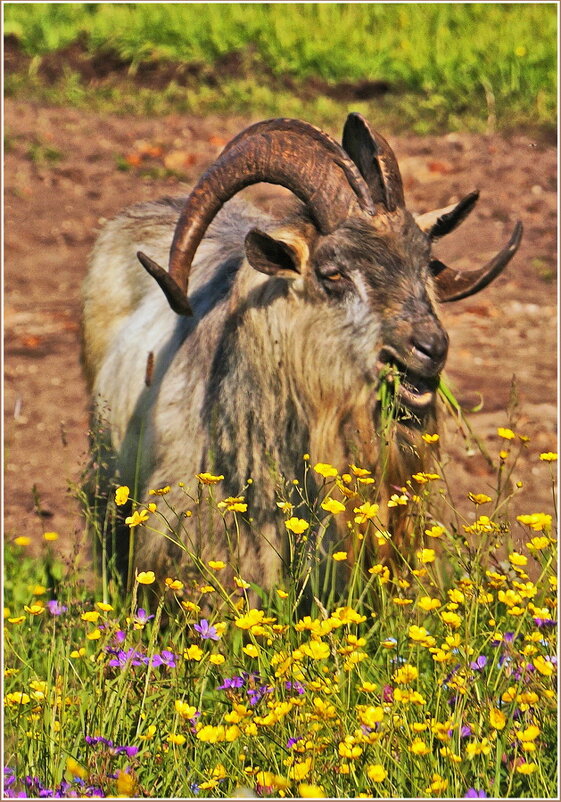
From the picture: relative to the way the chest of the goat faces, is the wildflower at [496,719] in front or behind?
in front

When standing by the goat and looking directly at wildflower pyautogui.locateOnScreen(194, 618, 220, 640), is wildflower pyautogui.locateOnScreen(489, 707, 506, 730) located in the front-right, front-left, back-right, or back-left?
front-left

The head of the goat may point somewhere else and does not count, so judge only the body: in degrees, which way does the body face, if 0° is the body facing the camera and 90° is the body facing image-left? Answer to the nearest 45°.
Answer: approximately 315°
